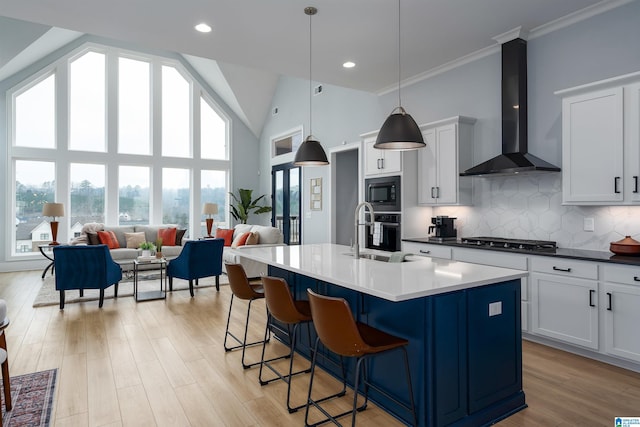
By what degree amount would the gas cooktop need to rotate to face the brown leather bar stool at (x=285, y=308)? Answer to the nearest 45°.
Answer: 0° — it already faces it

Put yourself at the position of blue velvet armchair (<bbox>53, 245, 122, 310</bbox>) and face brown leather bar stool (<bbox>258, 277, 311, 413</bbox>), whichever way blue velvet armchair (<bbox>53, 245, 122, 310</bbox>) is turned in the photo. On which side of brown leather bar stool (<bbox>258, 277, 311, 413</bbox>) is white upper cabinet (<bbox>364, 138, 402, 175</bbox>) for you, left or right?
left

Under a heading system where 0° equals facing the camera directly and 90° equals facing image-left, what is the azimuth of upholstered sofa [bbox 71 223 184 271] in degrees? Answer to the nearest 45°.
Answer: approximately 0°

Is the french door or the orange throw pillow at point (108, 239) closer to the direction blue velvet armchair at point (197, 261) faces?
the orange throw pillow

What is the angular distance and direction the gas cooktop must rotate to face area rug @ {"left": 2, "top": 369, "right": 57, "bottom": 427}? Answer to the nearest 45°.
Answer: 0° — it already faces it

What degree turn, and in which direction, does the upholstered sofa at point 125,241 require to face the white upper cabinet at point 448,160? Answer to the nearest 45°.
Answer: approximately 45° to its left

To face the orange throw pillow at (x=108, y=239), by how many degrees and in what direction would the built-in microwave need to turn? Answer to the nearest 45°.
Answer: approximately 45° to its right

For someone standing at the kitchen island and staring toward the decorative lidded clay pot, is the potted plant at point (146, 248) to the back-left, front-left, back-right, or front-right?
back-left

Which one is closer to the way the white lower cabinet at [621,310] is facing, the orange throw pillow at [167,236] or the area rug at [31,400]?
the area rug
